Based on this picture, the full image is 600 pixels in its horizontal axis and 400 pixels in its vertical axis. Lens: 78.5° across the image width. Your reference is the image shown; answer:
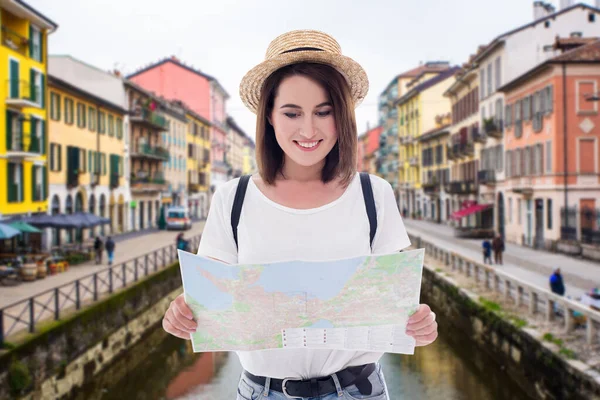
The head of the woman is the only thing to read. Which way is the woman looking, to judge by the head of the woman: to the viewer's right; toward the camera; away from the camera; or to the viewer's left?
toward the camera

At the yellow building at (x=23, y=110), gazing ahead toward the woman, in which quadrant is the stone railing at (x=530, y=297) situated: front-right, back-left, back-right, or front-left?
front-left

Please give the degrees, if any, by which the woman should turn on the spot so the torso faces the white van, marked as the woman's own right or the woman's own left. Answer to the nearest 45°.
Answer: approximately 180°

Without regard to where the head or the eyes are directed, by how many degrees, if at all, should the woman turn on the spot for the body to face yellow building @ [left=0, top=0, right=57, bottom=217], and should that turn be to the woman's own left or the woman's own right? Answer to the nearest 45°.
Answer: approximately 135° to the woman's own right

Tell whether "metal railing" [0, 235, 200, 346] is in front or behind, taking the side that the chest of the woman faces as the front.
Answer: behind

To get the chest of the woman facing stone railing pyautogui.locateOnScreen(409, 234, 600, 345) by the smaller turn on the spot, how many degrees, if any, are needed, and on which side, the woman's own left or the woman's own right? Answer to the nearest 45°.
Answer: approximately 135° to the woman's own left

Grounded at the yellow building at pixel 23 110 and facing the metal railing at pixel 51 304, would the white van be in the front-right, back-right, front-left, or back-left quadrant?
back-left

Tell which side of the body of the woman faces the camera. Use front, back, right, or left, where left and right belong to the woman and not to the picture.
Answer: front
